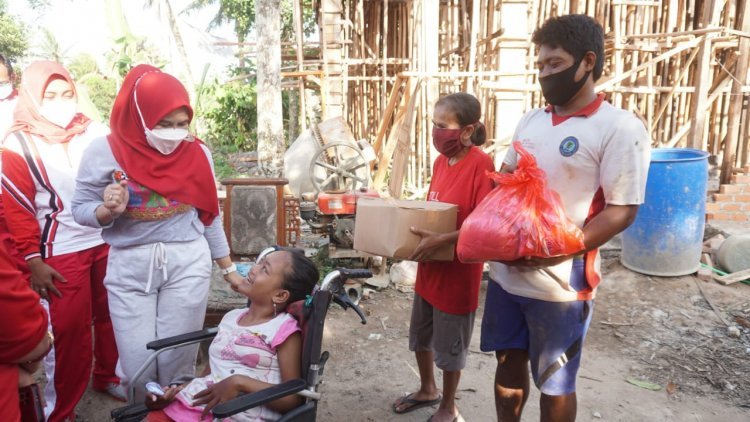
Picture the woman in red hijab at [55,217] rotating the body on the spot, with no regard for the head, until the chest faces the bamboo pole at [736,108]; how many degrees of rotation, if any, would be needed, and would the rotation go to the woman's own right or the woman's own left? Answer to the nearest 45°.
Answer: approximately 45° to the woman's own left

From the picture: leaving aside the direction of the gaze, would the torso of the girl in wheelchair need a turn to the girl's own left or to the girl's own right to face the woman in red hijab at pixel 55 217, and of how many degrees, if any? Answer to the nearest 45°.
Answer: approximately 90° to the girl's own right

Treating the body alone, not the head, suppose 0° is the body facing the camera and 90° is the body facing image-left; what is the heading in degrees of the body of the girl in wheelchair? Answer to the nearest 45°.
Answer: approximately 45°

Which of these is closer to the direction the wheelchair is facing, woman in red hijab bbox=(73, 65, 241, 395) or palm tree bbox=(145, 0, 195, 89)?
the woman in red hijab

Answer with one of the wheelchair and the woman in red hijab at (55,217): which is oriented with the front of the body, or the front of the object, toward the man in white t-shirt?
the woman in red hijab

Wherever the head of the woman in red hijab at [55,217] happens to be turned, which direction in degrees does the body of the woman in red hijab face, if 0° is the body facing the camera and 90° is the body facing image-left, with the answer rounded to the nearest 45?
approximately 315°

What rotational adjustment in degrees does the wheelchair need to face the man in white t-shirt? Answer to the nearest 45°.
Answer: approximately 135° to its left

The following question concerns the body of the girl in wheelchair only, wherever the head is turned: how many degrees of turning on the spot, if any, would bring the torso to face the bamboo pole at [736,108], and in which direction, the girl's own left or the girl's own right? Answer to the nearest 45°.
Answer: approximately 180°

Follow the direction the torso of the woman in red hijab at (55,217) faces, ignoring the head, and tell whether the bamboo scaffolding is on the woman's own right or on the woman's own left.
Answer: on the woman's own left
